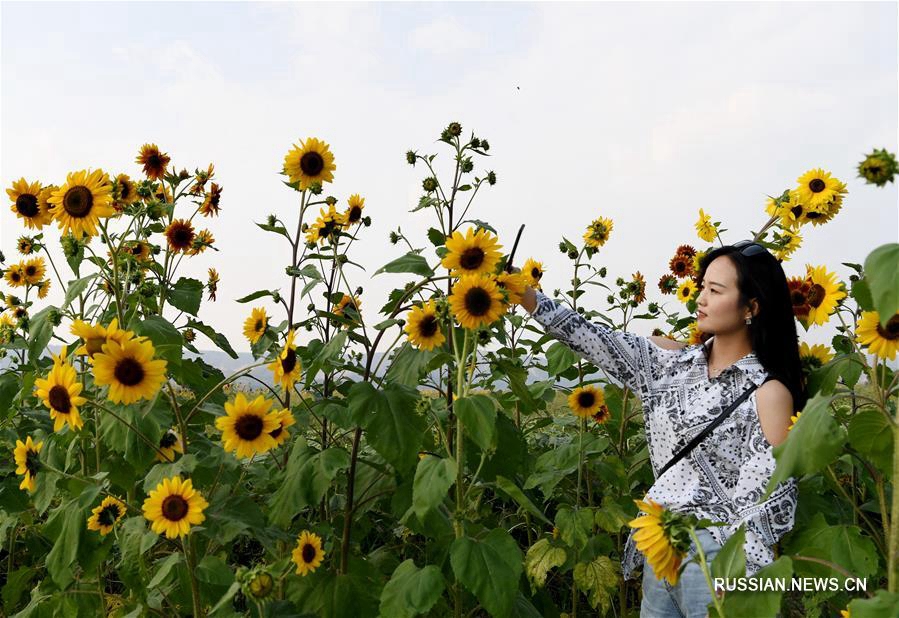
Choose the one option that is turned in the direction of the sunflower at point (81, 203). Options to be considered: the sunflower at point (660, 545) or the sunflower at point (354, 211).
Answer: the sunflower at point (660, 545)

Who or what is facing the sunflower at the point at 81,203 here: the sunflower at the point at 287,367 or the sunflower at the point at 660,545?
the sunflower at the point at 660,545

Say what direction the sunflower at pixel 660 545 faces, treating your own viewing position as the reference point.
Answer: facing to the left of the viewer

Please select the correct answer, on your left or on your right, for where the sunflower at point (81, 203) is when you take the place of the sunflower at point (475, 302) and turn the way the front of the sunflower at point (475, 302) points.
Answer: on your right

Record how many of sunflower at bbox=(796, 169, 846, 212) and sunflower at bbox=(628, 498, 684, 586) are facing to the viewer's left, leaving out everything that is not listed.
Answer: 1
